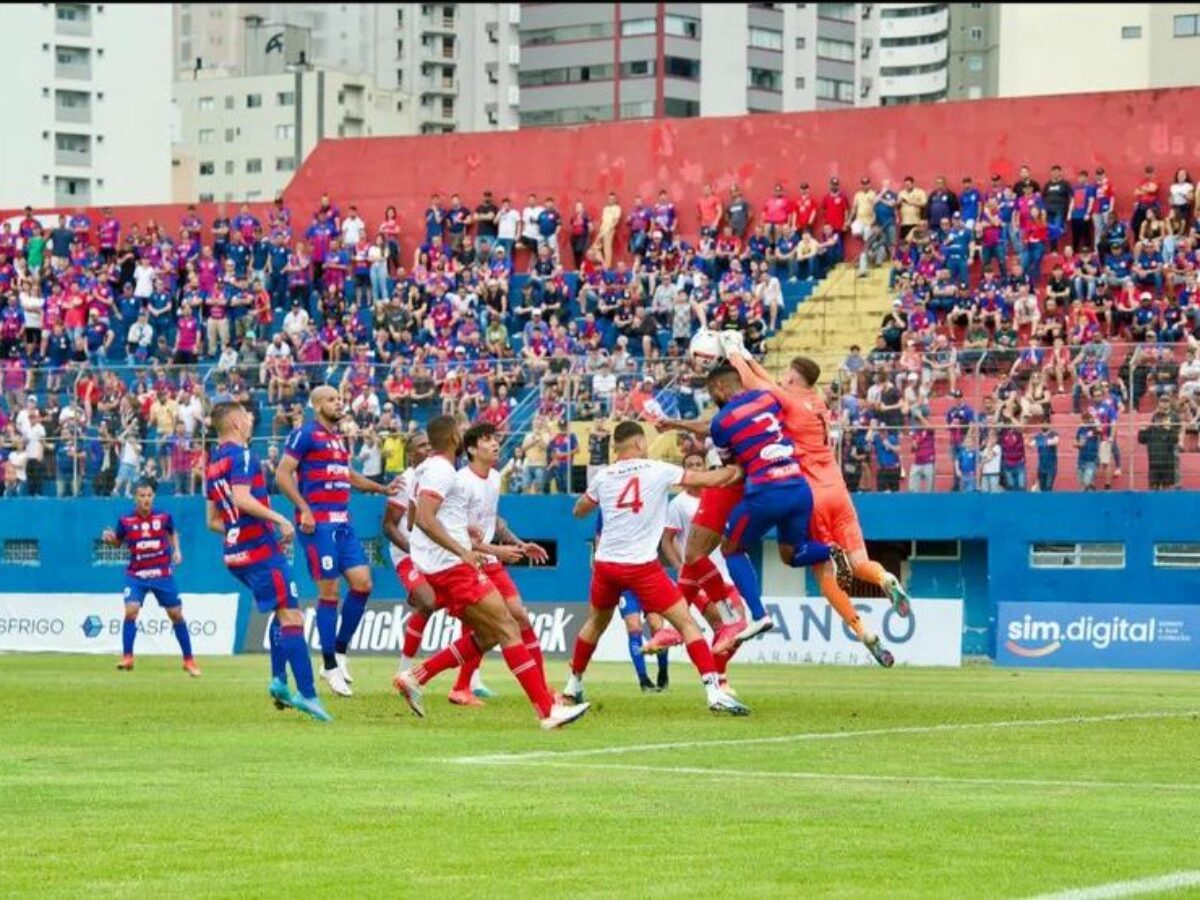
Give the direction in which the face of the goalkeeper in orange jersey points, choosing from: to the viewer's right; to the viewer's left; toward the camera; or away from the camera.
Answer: to the viewer's left

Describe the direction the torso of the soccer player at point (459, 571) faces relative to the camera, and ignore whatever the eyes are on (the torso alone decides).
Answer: to the viewer's right

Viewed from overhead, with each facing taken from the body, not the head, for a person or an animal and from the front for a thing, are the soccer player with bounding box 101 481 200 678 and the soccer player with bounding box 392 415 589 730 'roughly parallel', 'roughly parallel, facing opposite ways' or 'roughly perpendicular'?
roughly perpendicular

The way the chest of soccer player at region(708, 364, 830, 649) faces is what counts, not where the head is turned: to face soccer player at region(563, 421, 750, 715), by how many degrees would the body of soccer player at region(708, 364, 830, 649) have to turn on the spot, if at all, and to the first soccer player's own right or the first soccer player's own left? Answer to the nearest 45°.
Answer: approximately 90° to the first soccer player's own left

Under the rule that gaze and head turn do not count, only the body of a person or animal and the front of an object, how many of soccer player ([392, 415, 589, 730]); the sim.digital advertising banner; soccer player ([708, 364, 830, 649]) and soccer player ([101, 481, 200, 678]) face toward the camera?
2

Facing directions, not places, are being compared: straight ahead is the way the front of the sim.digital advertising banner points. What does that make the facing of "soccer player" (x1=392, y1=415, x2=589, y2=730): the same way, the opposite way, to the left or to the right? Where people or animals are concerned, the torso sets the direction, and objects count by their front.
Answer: to the left

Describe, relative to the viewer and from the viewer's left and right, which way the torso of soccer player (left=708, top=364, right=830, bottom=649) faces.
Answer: facing away from the viewer and to the left of the viewer

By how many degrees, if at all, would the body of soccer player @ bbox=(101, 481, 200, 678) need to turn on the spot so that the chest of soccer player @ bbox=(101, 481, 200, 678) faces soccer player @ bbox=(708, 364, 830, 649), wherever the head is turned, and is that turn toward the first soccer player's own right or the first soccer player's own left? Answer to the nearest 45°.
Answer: approximately 45° to the first soccer player's own left

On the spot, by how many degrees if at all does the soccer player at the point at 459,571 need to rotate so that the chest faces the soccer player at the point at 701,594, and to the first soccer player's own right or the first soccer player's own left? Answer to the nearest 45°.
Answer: approximately 45° to the first soccer player's own left
